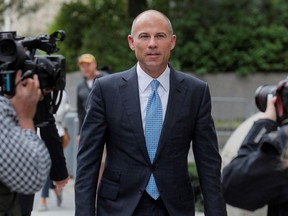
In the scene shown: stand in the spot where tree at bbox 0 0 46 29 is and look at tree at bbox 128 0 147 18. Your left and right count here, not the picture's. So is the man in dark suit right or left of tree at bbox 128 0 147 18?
right

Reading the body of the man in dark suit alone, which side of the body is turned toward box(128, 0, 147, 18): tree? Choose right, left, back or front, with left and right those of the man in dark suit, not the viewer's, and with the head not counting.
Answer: back

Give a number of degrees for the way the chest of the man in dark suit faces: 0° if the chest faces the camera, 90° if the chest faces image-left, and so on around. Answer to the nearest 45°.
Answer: approximately 0°

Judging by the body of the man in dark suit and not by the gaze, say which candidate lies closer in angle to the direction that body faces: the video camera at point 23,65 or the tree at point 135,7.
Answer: the video camera

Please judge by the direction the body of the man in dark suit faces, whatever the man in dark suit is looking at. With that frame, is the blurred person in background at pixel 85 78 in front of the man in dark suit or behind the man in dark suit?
behind
